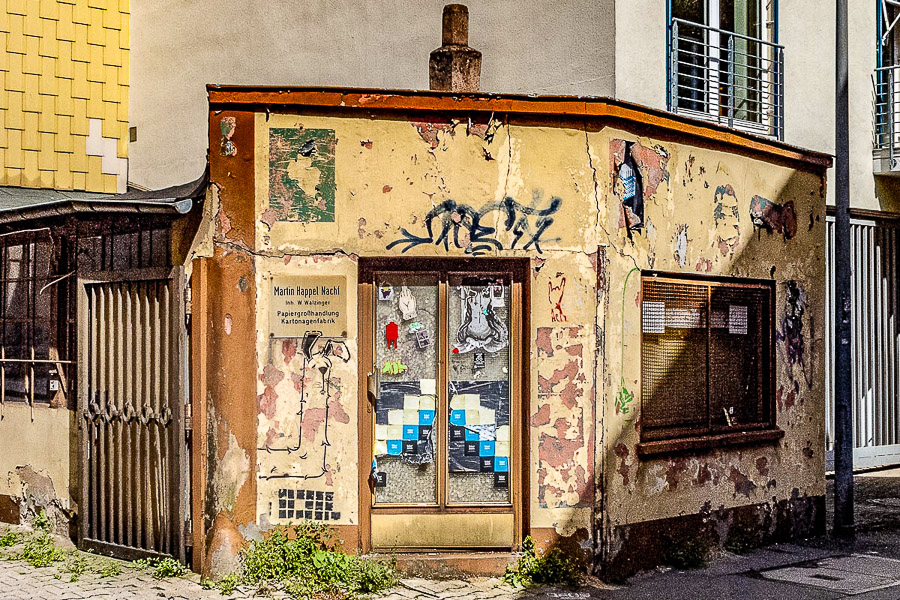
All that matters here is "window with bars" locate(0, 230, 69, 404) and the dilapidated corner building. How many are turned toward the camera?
2

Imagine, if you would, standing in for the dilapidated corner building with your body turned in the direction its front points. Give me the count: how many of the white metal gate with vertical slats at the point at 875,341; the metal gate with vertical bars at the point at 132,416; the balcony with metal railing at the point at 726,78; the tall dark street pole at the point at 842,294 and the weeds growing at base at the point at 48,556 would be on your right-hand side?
2

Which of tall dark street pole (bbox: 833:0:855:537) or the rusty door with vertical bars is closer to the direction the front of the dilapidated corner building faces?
the rusty door with vertical bars

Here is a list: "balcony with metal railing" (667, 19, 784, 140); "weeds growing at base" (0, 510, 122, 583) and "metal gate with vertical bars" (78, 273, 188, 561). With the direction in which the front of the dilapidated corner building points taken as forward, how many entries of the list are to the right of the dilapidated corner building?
2

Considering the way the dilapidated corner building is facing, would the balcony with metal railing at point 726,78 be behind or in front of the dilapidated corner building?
behind

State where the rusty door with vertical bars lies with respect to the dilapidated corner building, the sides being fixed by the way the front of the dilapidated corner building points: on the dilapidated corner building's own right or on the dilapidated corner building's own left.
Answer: on the dilapidated corner building's own right

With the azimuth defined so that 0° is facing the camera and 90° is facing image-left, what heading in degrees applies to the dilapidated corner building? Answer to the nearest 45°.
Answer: approximately 0°

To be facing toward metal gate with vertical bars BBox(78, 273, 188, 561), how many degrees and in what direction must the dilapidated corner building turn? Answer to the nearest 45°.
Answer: approximately 90° to its right

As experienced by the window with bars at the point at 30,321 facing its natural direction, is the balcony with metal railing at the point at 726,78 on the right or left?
on its left

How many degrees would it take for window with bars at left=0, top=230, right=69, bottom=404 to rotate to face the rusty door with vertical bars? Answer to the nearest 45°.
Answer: approximately 45° to its left
